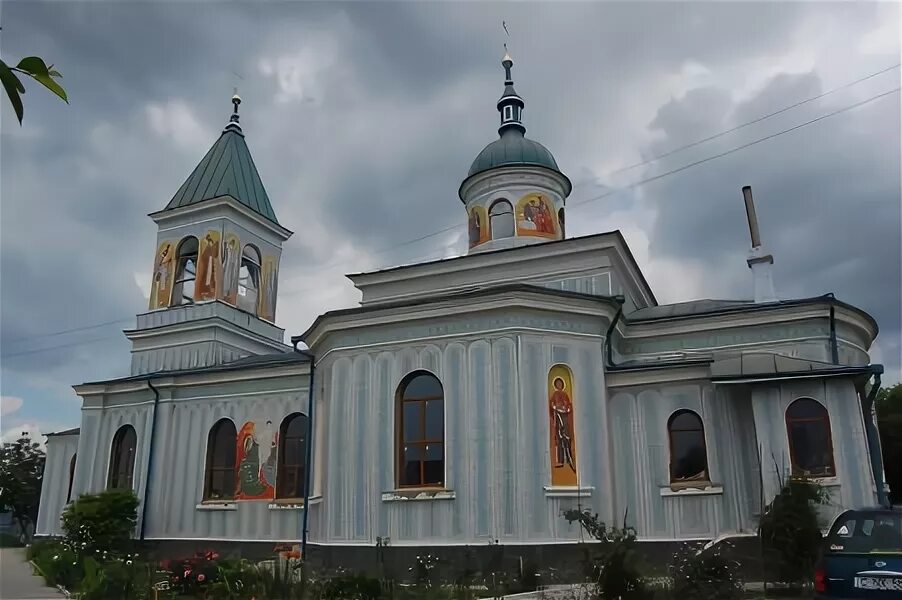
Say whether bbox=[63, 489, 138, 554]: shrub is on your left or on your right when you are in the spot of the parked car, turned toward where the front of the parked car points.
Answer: on your left

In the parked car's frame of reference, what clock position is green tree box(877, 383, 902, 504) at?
The green tree is roughly at 12 o'clock from the parked car.

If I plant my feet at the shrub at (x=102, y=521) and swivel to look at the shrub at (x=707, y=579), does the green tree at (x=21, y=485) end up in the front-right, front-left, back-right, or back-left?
back-left

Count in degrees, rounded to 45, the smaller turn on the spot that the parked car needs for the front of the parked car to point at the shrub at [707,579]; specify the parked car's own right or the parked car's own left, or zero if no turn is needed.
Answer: approximately 45° to the parked car's own left

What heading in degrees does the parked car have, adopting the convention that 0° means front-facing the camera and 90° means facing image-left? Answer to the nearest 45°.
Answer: approximately 180°
